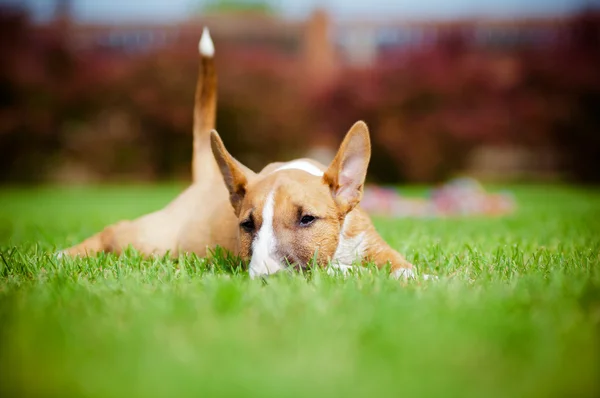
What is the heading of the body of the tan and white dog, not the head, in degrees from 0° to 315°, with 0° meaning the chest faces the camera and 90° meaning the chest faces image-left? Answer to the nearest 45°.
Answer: approximately 315°

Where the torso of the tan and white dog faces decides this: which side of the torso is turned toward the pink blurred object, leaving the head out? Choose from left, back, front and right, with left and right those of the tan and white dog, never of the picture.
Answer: left
